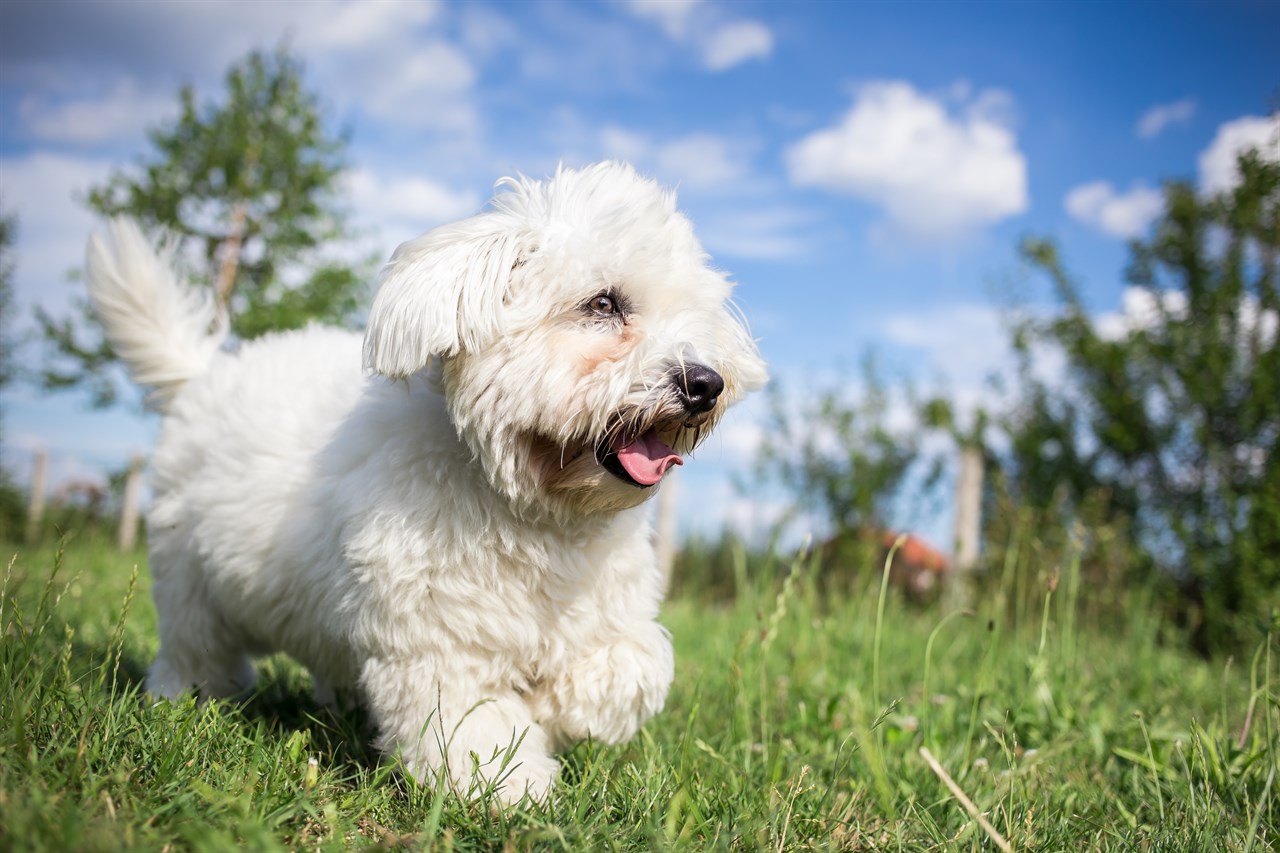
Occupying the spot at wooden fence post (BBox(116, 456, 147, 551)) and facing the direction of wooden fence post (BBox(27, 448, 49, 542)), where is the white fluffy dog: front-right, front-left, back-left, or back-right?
back-left

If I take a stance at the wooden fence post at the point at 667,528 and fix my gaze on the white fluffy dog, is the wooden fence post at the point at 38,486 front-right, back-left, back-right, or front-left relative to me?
back-right

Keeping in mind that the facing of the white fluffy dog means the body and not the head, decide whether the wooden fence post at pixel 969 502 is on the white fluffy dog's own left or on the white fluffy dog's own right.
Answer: on the white fluffy dog's own left

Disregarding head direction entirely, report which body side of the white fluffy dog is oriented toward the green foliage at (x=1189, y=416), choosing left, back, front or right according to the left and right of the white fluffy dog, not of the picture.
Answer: left

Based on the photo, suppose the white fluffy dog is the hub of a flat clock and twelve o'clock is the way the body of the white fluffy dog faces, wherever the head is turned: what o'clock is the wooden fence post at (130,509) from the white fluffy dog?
The wooden fence post is roughly at 7 o'clock from the white fluffy dog.

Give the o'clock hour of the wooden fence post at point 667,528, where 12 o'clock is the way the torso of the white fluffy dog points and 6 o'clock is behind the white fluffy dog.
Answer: The wooden fence post is roughly at 8 o'clock from the white fluffy dog.

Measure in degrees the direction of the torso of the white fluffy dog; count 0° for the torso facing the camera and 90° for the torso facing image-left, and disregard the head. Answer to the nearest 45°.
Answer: approximately 315°

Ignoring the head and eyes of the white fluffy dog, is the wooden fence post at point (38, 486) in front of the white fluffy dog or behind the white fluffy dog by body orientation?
behind
